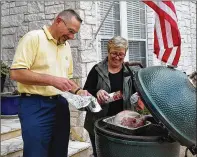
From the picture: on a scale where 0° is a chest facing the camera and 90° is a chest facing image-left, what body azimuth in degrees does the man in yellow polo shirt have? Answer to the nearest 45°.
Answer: approximately 315°

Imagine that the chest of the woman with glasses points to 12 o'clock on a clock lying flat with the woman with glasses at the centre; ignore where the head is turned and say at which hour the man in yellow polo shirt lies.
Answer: The man in yellow polo shirt is roughly at 2 o'clock from the woman with glasses.

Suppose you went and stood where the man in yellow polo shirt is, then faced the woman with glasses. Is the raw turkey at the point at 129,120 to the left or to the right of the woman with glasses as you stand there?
right

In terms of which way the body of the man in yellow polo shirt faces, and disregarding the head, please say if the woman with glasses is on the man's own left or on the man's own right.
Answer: on the man's own left

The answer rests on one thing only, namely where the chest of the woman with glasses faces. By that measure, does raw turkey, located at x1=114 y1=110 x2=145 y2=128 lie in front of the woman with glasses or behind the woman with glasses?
in front

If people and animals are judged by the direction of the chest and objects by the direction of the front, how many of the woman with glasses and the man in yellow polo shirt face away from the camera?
0

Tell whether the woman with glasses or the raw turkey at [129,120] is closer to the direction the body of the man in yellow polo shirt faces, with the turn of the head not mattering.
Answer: the raw turkey

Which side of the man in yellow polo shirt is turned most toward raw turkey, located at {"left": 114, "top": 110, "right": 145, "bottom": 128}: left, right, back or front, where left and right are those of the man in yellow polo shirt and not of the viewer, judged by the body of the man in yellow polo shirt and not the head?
front

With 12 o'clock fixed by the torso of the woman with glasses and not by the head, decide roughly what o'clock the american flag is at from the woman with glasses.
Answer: The american flag is roughly at 8 o'clock from the woman with glasses.

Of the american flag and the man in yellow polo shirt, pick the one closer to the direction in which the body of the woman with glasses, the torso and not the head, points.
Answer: the man in yellow polo shirt

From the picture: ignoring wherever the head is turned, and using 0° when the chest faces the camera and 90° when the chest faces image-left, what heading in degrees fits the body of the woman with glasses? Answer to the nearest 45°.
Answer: approximately 0°

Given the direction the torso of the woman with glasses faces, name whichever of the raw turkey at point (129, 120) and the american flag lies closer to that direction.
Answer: the raw turkey
